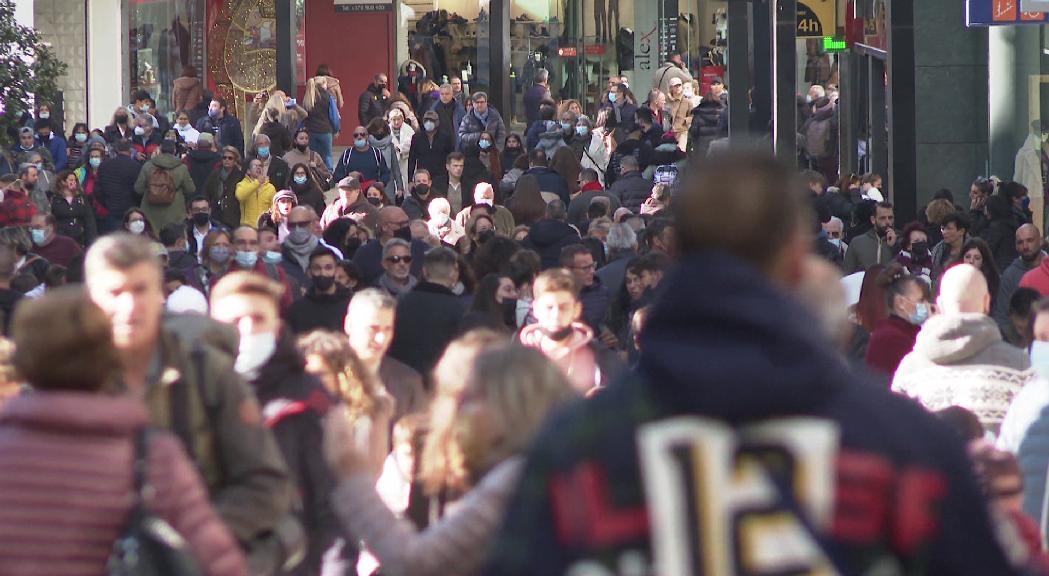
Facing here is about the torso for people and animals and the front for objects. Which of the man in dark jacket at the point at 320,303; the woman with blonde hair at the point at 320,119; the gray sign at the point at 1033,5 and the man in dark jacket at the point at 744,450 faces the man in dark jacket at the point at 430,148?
the man in dark jacket at the point at 744,450

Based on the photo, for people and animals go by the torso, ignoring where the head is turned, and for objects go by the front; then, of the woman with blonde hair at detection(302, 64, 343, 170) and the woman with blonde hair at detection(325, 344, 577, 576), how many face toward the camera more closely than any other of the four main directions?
0

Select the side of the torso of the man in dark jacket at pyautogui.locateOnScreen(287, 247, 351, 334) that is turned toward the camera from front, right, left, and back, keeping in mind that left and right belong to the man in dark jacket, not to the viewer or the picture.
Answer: front

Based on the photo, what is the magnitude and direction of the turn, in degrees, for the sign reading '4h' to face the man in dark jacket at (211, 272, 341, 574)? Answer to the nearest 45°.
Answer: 0° — it already faces them

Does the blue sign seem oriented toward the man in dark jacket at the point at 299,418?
yes

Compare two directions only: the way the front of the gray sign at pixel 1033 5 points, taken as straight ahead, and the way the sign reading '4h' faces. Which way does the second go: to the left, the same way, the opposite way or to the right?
the same way

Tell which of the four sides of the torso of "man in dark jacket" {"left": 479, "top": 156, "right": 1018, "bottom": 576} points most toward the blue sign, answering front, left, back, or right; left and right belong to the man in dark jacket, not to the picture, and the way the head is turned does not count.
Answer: front

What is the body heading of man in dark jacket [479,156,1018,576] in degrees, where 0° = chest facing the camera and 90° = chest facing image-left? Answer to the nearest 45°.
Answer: approximately 180°

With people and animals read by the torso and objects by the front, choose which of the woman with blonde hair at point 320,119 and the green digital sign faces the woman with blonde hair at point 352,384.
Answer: the green digital sign

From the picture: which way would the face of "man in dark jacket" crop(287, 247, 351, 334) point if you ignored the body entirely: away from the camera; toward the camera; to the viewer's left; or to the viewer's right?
toward the camera

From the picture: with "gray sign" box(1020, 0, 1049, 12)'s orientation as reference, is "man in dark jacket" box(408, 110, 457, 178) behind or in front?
behind

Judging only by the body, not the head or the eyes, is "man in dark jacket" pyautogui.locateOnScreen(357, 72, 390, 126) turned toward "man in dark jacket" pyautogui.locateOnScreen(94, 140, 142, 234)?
no

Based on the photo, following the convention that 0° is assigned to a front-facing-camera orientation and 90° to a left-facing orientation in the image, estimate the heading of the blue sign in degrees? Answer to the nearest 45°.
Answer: approximately 0°

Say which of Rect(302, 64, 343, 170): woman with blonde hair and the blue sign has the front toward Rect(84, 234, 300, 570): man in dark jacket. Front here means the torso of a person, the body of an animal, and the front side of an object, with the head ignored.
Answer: the blue sign
